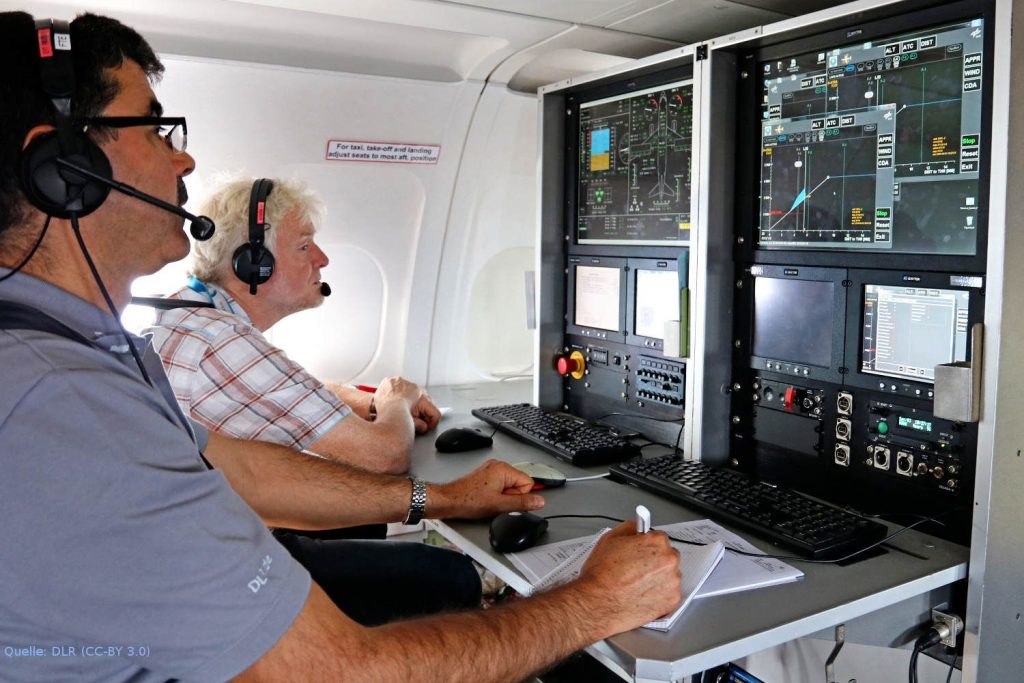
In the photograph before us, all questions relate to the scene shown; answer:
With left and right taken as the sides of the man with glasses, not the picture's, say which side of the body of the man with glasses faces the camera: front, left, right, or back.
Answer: right

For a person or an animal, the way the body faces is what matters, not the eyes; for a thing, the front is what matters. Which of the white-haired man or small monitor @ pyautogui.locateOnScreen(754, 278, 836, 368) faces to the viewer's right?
the white-haired man

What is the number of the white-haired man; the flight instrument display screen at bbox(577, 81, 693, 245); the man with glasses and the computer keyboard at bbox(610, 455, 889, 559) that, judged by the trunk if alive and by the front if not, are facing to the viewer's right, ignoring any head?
2

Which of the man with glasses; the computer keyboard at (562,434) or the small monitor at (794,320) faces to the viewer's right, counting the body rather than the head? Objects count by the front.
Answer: the man with glasses

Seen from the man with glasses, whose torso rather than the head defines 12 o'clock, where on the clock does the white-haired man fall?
The white-haired man is roughly at 9 o'clock from the man with glasses.

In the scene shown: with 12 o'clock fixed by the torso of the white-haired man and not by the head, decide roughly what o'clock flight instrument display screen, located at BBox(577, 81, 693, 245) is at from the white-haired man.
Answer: The flight instrument display screen is roughly at 12 o'clock from the white-haired man.

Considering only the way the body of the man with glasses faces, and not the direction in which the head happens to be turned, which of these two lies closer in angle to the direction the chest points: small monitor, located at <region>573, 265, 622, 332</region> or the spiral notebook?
the spiral notebook

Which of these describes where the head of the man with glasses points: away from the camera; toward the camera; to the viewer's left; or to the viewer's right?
to the viewer's right

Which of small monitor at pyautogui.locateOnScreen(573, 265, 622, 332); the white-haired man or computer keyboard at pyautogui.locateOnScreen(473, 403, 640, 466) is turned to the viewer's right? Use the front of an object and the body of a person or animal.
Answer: the white-haired man

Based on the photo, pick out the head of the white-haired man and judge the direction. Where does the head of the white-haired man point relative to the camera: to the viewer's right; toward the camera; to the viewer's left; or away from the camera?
to the viewer's right

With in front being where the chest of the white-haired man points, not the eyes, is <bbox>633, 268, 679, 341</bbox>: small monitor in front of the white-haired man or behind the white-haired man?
in front

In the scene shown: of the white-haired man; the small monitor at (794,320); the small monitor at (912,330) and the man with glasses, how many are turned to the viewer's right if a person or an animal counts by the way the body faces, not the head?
2

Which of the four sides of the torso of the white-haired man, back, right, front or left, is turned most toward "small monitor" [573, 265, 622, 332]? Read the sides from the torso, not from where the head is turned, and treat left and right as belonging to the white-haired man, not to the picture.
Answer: front

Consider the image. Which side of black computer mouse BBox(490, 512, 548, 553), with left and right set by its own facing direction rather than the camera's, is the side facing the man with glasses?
back

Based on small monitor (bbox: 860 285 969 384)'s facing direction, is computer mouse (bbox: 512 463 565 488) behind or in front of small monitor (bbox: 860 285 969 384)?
in front

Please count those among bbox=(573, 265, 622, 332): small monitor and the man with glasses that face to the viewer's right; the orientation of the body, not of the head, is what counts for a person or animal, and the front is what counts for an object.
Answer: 1

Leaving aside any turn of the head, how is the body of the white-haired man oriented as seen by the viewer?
to the viewer's right
